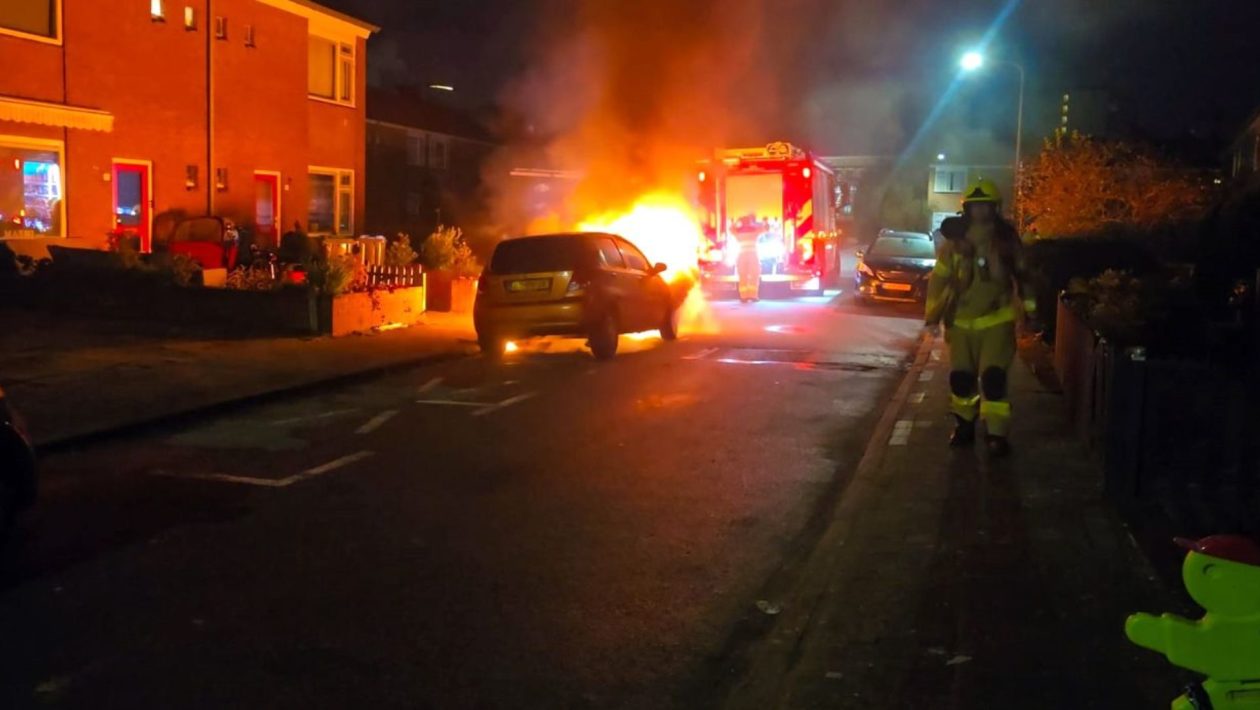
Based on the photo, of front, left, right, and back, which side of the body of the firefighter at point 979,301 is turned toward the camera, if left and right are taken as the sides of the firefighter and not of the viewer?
front

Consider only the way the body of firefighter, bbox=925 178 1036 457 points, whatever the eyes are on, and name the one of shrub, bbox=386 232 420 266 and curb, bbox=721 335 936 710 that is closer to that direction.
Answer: the curb

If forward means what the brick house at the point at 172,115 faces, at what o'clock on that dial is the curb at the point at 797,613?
The curb is roughly at 1 o'clock from the brick house.

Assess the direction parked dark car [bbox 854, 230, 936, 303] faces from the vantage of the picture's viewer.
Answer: facing the viewer

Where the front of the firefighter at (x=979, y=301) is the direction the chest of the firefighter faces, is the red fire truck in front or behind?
behind

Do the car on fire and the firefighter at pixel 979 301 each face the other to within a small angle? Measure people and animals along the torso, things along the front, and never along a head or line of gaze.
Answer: no

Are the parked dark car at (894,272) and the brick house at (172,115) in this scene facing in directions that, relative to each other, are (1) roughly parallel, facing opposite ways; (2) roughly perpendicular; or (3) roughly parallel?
roughly perpendicular

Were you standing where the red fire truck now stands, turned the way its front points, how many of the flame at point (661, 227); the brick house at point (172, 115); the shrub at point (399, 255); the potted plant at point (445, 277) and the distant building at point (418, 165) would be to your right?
0

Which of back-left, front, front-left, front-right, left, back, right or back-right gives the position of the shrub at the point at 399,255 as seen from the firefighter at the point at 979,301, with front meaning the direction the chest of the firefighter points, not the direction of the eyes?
back-right

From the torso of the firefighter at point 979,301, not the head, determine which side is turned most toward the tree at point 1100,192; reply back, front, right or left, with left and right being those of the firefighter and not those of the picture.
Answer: back

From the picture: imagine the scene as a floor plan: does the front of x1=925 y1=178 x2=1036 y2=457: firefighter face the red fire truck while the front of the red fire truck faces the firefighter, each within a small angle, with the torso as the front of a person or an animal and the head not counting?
no

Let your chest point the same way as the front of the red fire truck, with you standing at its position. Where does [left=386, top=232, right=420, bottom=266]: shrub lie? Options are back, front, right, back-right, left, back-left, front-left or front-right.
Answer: back-left

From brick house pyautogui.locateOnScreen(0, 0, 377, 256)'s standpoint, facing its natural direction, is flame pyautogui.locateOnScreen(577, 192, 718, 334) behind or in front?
in front

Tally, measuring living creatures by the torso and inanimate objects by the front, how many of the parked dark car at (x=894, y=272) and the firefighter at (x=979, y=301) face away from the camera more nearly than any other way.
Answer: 0

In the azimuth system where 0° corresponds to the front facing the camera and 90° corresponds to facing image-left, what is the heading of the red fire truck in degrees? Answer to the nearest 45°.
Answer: approximately 180°

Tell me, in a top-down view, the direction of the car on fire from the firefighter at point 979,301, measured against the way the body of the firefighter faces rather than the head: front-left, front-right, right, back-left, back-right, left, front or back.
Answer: back-right

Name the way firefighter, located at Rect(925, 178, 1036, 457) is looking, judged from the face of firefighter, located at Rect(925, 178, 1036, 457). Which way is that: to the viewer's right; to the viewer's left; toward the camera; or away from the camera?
toward the camera

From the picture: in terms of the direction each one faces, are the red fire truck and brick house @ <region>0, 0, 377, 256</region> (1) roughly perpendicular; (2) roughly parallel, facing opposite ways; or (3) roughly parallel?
roughly perpendicular
